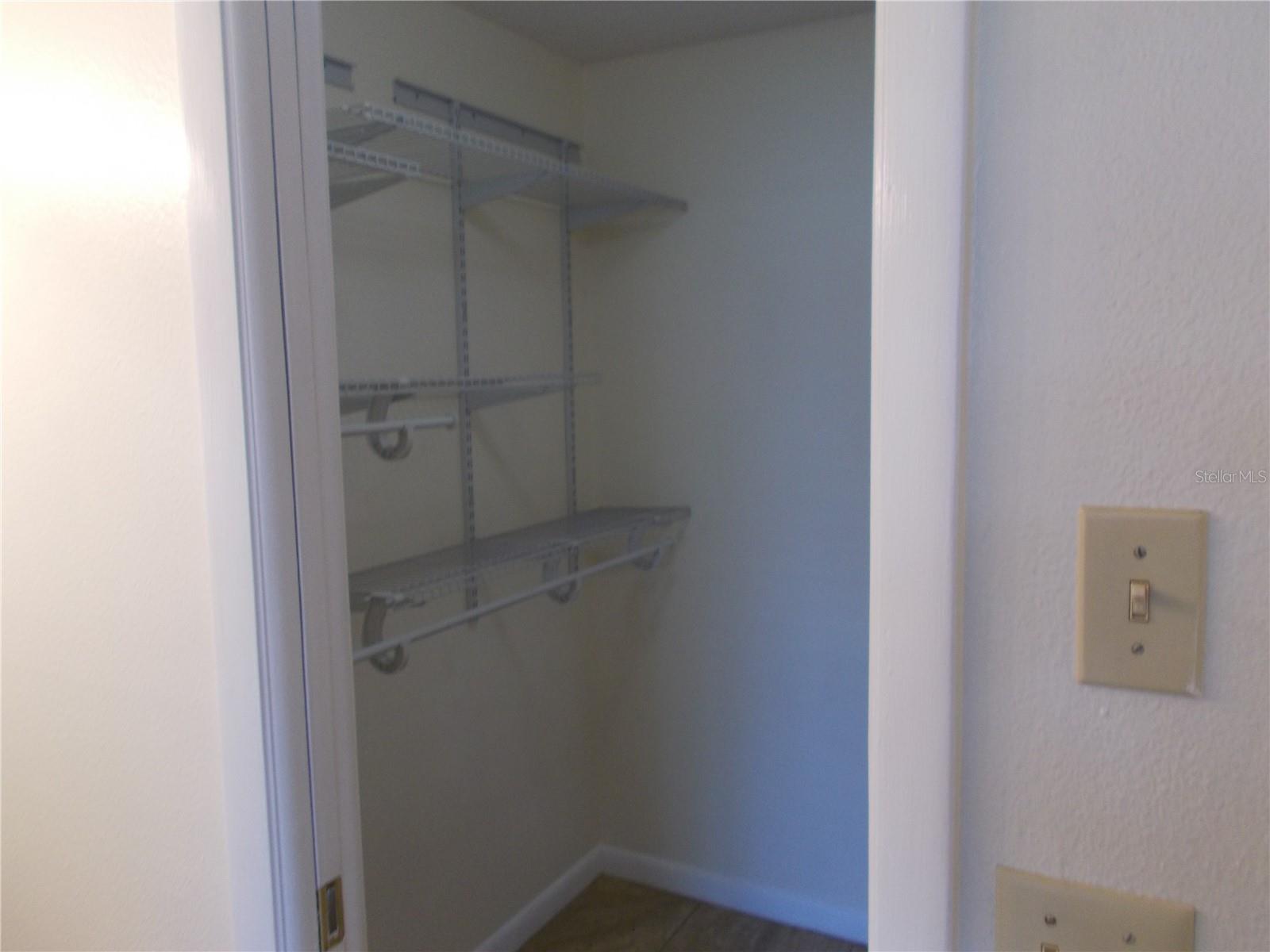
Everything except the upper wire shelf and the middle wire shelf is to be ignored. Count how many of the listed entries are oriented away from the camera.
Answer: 0

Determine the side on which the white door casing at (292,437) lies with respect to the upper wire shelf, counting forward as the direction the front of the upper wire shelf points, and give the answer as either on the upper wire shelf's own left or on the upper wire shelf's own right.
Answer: on the upper wire shelf's own right

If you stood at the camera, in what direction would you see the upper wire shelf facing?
facing the viewer and to the right of the viewer
